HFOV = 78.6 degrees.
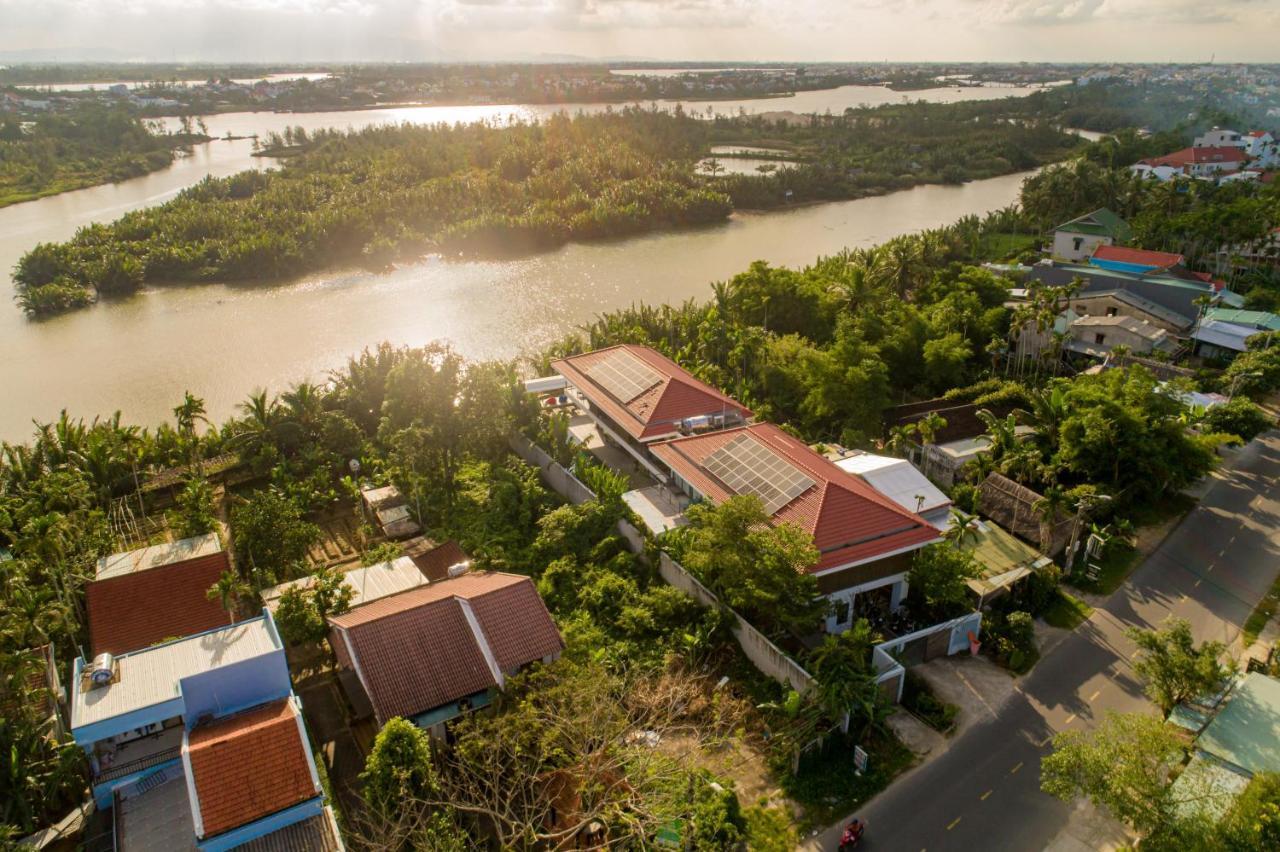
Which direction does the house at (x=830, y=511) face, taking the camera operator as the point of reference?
facing the viewer and to the right of the viewer

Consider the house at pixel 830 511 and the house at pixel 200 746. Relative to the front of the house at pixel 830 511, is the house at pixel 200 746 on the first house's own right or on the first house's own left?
on the first house's own right

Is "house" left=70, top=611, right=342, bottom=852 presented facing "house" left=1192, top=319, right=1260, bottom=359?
no

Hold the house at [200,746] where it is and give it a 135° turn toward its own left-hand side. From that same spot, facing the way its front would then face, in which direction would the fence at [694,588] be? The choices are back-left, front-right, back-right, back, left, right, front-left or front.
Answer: front-right

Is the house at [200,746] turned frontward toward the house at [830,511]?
no

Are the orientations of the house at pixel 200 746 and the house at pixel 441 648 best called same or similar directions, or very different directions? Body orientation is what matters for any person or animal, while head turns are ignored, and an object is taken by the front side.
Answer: same or similar directions

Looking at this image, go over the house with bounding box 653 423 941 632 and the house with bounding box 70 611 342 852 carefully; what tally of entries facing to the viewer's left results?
0

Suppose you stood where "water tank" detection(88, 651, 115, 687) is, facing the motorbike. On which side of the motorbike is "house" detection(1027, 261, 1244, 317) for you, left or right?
left

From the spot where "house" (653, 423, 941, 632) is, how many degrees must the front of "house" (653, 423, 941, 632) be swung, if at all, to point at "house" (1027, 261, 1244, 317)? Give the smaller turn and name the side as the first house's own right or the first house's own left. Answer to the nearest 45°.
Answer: approximately 90° to the first house's own left

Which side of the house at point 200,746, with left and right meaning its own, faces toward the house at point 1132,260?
left

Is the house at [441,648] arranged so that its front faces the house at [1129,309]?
no

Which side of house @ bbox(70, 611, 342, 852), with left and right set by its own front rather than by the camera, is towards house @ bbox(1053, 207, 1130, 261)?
left

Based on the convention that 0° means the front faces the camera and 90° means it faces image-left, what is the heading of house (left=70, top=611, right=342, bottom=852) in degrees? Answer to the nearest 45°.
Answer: approximately 0°

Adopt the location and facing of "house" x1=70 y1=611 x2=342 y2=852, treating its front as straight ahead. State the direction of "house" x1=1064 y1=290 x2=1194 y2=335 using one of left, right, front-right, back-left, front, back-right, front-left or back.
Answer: left

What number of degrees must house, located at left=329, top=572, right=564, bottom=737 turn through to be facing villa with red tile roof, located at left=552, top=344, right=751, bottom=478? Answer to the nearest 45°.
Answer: approximately 90° to its left

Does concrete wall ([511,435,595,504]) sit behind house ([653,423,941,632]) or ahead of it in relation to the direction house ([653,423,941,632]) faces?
behind

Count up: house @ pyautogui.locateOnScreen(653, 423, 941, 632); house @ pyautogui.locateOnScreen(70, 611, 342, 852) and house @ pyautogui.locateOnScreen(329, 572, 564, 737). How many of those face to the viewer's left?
0

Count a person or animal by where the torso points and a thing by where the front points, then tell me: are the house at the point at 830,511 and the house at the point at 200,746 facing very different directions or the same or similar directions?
same or similar directions
